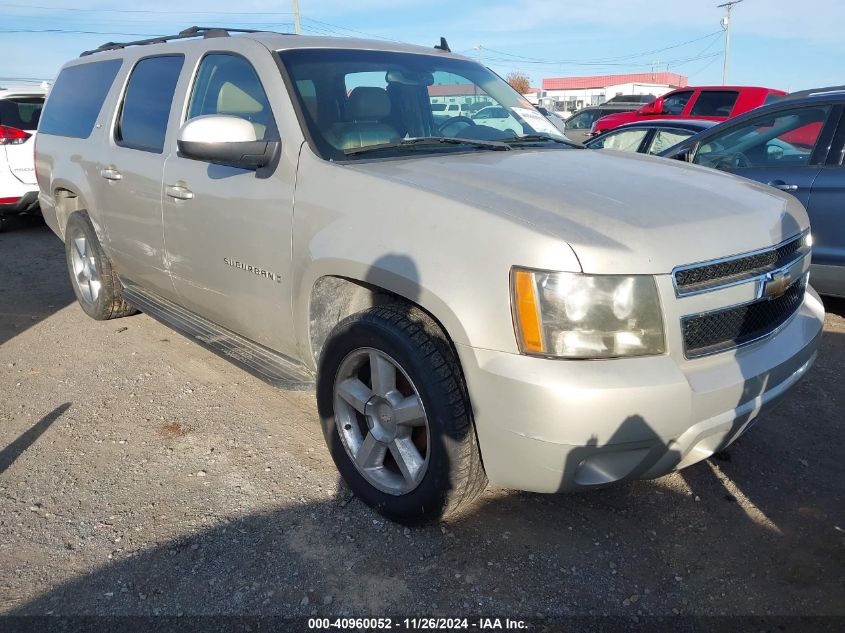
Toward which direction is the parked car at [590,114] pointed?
to the viewer's left

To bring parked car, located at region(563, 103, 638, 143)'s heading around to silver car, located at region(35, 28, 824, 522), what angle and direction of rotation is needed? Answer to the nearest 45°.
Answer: approximately 90° to its left

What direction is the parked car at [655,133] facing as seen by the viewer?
to the viewer's left

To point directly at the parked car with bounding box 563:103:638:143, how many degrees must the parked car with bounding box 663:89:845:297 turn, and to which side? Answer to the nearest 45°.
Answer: approximately 90° to its right

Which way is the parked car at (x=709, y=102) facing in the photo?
to the viewer's left

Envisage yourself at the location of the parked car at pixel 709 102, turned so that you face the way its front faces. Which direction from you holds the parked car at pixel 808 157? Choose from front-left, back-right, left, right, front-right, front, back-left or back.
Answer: left

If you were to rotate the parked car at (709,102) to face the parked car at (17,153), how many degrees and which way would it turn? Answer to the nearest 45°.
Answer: approximately 45° to its left

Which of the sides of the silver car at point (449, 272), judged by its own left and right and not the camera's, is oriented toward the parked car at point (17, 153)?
back

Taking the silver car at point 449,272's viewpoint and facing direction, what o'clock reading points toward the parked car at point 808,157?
The parked car is roughly at 9 o'clock from the silver car.
